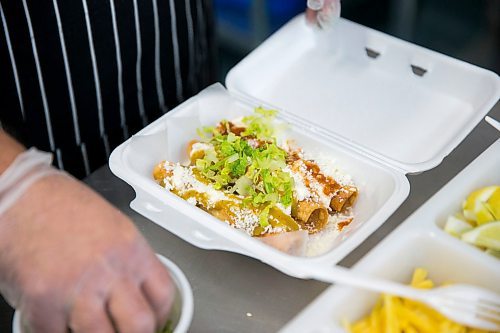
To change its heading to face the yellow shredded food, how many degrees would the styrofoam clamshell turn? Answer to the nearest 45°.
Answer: approximately 45° to its left

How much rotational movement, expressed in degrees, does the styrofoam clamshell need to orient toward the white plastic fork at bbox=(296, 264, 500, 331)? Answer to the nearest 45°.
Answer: approximately 45° to its left
